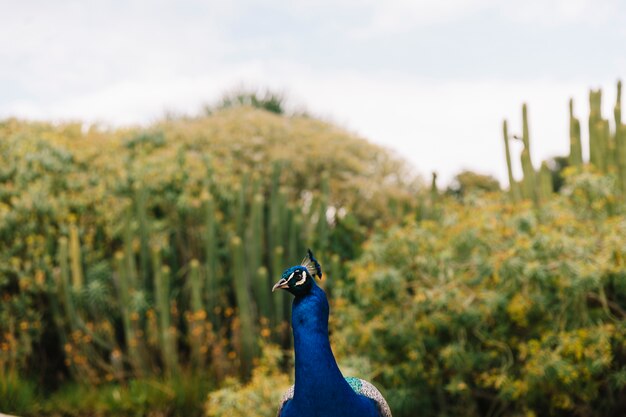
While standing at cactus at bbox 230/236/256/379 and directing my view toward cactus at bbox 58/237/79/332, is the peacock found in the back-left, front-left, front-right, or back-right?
back-left

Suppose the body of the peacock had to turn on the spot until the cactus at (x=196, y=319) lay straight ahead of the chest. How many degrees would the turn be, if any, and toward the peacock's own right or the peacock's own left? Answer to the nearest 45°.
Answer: approximately 135° to the peacock's own right

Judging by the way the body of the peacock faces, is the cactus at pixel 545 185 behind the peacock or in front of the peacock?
behind

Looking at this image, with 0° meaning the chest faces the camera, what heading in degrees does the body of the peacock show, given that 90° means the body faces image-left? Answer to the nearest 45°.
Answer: approximately 45°

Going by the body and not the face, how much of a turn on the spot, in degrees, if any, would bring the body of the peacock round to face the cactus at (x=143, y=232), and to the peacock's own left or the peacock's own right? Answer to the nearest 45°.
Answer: approximately 135° to the peacock's own right

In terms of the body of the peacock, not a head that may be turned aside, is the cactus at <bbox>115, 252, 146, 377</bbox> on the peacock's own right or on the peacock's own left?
on the peacock's own right

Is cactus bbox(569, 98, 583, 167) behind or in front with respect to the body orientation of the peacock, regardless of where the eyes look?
behind

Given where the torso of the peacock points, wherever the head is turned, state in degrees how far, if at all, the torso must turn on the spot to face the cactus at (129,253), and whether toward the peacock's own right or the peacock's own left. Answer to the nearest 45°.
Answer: approximately 135° to the peacock's own right

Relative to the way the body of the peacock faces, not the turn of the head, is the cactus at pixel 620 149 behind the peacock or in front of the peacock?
behind

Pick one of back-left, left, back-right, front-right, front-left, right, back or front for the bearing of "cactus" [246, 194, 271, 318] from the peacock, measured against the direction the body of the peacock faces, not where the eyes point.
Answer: back-right
